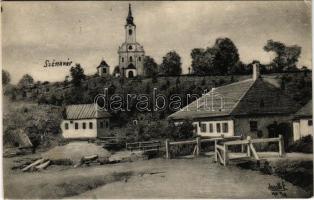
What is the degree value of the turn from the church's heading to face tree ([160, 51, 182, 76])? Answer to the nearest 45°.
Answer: approximately 90° to its left

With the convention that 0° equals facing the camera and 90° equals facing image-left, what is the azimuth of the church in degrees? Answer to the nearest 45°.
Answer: approximately 0°

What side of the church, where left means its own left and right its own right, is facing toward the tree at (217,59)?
left
